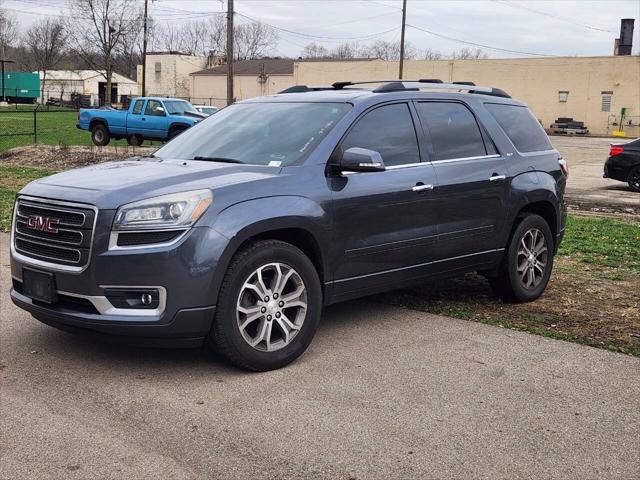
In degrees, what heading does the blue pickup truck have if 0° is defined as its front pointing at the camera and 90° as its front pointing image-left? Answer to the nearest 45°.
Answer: approximately 315°

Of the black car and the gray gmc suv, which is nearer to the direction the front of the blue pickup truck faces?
the black car

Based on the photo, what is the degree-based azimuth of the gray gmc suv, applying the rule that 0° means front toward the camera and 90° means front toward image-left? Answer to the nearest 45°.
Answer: approximately 45°

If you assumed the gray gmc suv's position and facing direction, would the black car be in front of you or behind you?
behind

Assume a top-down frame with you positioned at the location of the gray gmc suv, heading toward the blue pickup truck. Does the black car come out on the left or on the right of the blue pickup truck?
right

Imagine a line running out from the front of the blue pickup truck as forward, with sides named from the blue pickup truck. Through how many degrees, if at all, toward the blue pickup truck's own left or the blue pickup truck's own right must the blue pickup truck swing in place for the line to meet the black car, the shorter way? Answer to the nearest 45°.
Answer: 0° — it already faces it

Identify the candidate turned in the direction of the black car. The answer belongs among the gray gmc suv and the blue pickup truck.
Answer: the blue pickup truck

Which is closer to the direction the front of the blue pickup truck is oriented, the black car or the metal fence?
the black car

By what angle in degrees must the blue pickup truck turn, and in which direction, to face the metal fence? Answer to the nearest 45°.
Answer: approximately 180°

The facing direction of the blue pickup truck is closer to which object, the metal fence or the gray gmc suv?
the gray gmc suv
